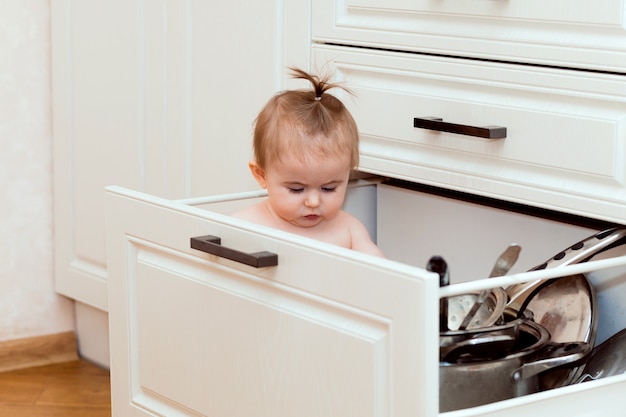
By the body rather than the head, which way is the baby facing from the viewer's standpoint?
toward the camera

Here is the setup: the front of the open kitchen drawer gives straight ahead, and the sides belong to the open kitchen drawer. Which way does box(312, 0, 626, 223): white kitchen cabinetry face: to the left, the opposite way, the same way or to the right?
the same way

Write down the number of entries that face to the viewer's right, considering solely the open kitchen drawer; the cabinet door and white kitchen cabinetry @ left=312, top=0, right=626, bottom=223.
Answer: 0

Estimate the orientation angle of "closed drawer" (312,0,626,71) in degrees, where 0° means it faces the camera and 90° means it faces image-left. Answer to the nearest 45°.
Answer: approximately 45°

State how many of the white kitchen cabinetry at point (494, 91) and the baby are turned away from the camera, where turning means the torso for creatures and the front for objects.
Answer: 0

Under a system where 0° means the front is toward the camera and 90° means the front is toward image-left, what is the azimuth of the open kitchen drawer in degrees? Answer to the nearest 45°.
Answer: approximately 45°

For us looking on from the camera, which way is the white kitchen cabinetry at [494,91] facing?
facing the viewer and to the left of the viewer

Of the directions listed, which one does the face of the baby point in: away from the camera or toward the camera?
toward the camera

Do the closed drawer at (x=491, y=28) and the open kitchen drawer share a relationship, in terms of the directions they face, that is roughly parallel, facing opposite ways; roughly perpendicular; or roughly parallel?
roughly parallel
